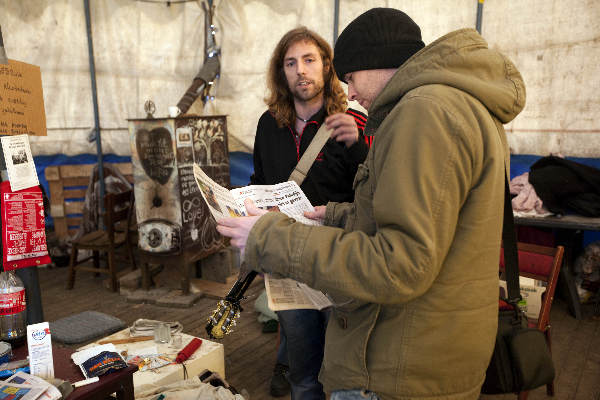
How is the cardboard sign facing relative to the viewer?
toward the camera

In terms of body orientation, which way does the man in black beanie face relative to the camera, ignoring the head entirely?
to the viewer's left

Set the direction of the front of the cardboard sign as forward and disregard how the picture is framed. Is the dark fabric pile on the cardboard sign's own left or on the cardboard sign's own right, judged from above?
on the cardboard sign's own left

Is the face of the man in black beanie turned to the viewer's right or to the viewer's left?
to the viewer's left

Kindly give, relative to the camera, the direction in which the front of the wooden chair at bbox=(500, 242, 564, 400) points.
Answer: facing the viewer and to the left of the viewer

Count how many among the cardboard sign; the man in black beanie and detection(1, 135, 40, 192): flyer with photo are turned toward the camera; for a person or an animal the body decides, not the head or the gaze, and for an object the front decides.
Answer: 2

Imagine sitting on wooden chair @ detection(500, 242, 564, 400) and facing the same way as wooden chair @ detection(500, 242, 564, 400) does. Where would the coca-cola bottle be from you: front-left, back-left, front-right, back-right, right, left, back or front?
front

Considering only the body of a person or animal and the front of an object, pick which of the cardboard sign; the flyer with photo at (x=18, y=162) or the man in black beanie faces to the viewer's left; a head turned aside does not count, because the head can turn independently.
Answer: the man in black beanie
